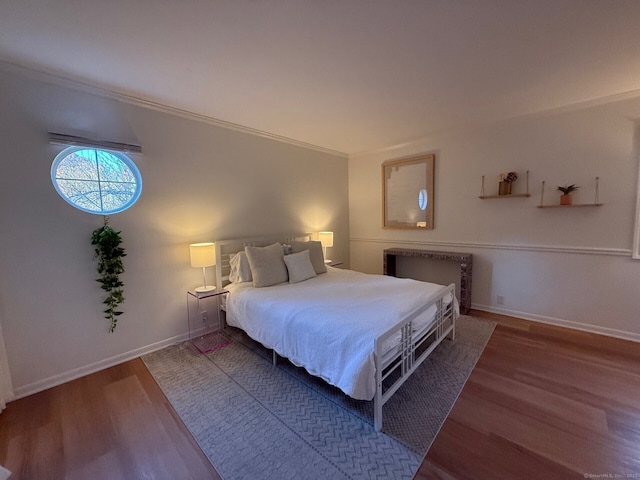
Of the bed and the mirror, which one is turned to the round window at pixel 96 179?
the mirror

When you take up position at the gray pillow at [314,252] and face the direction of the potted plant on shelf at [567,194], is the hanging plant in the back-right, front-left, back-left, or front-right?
back-right

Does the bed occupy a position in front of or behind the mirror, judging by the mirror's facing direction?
in front

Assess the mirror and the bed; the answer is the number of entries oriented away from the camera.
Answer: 0

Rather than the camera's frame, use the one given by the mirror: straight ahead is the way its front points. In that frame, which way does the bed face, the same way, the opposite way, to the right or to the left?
to the left

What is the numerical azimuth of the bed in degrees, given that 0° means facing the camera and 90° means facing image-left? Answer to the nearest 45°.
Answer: approximately 315°

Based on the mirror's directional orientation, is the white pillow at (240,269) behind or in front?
in front

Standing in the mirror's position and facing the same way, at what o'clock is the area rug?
The area rug is roughly at 11 o'clock from the mirror.

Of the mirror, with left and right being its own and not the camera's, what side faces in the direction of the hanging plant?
front

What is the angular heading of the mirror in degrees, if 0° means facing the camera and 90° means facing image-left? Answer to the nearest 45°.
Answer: approximately 45°
